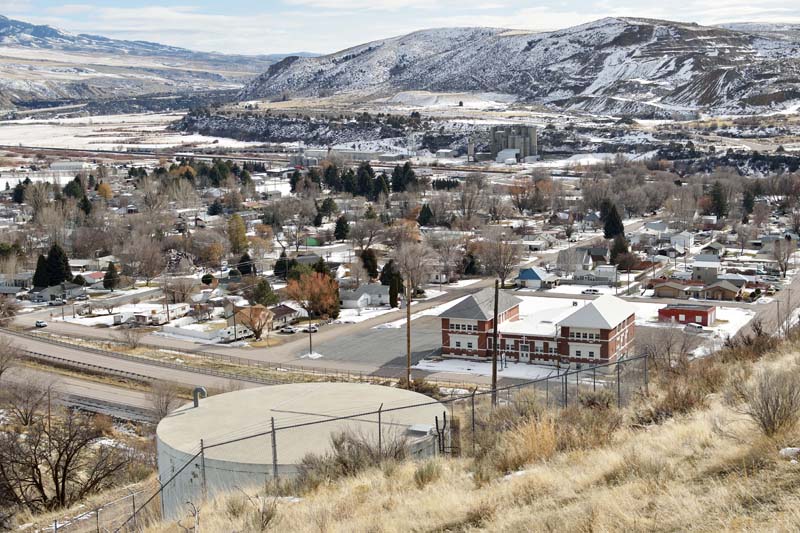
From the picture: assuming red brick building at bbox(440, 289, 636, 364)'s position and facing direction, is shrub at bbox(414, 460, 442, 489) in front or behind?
in front

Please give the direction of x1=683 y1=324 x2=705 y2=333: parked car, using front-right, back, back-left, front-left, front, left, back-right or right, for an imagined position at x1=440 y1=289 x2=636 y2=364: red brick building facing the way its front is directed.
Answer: back-left

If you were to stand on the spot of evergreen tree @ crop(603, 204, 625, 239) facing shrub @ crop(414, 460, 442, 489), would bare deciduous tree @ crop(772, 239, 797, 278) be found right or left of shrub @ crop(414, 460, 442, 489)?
left

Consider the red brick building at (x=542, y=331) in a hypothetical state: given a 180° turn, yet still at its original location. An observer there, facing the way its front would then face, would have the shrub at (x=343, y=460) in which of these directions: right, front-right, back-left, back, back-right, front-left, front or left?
back

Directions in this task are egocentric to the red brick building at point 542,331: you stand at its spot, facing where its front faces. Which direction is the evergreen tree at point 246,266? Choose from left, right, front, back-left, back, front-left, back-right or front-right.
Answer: back-right

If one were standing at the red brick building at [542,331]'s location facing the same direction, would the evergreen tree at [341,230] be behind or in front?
behind

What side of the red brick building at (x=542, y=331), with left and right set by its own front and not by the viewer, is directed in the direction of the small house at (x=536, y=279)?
back

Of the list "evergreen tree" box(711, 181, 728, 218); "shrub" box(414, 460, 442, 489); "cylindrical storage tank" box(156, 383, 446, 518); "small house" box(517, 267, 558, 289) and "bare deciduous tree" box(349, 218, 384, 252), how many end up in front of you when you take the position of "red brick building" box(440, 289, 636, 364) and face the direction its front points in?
2

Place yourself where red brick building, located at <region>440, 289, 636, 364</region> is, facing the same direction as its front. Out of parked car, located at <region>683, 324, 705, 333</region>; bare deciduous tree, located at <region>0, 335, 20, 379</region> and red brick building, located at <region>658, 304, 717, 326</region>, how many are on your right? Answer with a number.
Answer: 1

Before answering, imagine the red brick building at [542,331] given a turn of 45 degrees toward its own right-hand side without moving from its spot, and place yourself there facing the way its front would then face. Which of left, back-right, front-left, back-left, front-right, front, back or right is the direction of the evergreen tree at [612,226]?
back-right

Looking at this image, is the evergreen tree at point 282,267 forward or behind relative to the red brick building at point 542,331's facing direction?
behind

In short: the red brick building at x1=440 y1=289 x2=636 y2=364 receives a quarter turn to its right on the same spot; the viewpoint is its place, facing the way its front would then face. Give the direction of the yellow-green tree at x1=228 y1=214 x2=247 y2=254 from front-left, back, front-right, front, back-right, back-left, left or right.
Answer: front-right

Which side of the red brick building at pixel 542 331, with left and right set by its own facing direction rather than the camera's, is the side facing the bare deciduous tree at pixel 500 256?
back

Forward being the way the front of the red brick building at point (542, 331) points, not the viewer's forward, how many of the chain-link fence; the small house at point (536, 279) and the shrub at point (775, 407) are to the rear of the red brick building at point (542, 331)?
1

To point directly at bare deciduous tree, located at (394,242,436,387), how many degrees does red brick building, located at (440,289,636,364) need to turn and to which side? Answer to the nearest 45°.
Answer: approximately 135° to its right

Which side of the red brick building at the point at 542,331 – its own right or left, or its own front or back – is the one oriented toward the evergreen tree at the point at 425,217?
back

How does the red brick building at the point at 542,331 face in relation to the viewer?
toward the camera

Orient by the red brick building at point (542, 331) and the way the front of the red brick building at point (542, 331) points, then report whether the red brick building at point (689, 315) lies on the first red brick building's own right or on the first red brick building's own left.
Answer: on the first red brick building's own left
